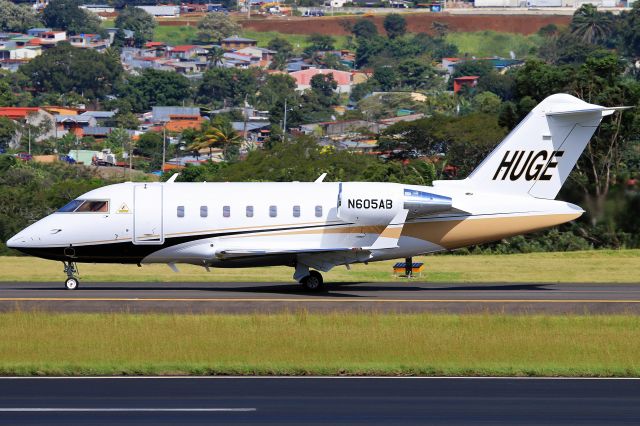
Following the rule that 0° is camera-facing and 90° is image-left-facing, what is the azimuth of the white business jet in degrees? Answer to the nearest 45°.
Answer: approximately 90°
